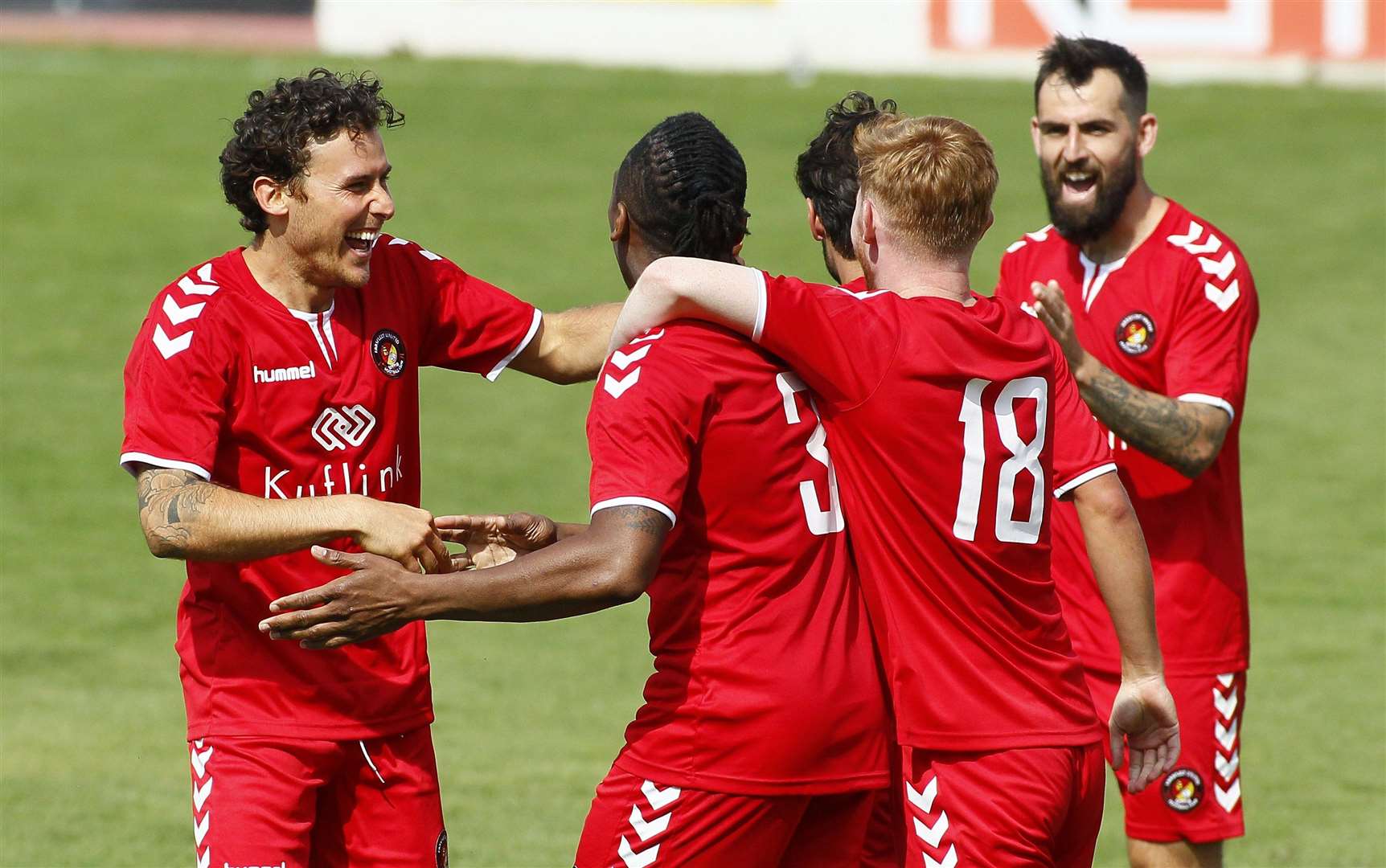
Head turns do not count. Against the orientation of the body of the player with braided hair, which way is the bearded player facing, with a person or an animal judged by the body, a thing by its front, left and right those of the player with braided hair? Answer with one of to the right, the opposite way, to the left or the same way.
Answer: to the left

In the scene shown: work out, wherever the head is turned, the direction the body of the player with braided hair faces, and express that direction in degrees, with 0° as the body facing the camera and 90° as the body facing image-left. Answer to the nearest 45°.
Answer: approximately 135°

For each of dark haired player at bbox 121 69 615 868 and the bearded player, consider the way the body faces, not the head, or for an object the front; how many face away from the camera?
0

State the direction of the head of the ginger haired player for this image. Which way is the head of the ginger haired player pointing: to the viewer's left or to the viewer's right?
to the viewer's left

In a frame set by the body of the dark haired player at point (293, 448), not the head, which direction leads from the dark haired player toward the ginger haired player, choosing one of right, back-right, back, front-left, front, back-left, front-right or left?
front

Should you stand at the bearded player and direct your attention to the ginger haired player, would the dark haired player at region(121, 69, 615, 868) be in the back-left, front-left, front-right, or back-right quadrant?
front-right

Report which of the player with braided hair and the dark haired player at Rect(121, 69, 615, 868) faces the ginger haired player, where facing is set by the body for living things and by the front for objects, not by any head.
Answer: the dark haired player

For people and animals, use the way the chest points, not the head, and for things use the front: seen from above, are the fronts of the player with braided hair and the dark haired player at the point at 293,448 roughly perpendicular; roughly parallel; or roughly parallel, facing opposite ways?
roughly parallel, facing opposite ways

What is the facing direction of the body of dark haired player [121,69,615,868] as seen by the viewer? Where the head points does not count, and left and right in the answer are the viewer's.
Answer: facing the viewer and to the right of the viewer

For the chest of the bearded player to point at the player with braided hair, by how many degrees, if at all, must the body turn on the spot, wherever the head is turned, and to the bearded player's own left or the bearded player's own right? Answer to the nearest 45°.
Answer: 0° — they already face them

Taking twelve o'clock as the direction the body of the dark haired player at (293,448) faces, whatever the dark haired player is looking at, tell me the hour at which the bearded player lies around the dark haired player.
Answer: The bearded player is roughly at 10 o'clock from the dark haired player.
